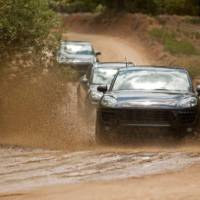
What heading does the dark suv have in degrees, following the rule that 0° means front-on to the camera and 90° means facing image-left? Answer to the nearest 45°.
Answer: approximately 0°
